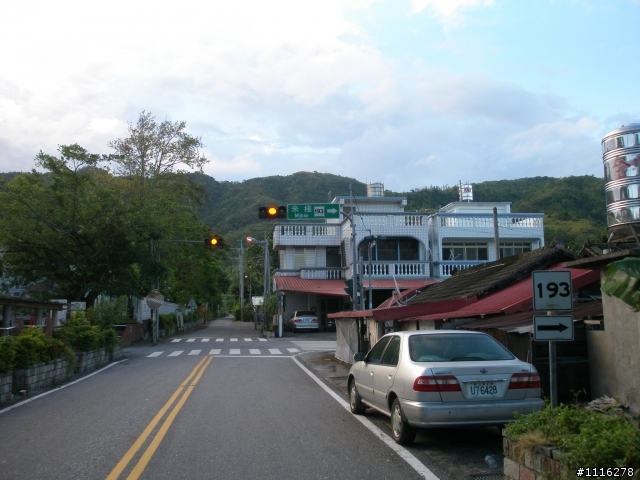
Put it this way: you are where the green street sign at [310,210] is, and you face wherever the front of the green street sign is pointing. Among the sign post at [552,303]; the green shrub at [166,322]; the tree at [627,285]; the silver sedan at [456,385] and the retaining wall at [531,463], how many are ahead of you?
4

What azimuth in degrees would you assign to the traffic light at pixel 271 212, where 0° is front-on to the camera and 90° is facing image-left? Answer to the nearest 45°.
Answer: approximately 0°

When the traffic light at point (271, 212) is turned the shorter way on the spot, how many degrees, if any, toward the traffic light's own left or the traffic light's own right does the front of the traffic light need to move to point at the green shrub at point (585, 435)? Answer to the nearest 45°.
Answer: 0° — it already faces it

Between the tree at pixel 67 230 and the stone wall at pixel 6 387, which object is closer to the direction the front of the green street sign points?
the stone wall

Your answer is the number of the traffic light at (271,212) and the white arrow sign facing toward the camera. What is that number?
2

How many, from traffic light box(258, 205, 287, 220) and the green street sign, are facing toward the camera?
2

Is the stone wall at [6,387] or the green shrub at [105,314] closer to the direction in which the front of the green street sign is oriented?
the stone wall
